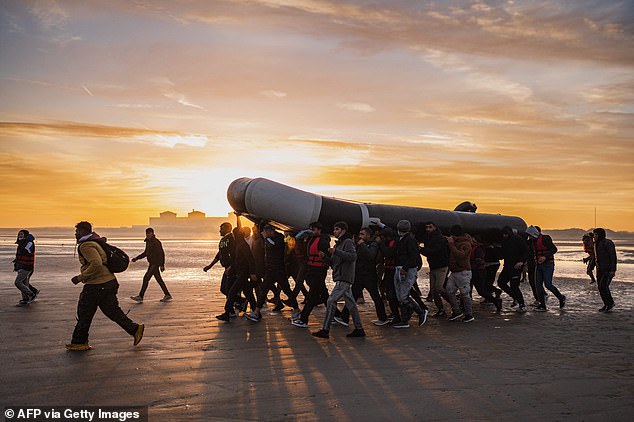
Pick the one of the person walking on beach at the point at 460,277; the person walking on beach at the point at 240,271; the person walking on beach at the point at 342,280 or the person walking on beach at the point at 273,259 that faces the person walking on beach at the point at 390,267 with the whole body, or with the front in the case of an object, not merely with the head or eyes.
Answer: the person walking on beach at the point at 460,277

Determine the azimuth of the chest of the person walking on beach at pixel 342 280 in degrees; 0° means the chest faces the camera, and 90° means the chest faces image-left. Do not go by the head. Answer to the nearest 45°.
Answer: approximately 90°

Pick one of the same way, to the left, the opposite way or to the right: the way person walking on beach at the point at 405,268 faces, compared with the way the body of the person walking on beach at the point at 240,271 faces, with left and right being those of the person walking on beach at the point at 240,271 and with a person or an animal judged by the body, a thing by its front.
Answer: the same way

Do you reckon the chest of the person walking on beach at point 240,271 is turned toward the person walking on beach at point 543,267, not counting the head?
no

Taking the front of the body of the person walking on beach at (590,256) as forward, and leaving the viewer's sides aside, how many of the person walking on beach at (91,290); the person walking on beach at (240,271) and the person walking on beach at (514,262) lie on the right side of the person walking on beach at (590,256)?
0

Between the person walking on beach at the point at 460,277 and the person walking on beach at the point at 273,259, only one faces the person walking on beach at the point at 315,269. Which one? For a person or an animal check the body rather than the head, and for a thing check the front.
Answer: the person walking on beach at the point at 460,277

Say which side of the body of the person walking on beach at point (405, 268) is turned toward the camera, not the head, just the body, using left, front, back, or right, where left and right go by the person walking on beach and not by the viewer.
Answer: left

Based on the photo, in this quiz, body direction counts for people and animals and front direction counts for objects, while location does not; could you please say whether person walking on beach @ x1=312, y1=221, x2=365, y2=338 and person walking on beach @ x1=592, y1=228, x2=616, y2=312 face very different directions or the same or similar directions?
same or similar directions

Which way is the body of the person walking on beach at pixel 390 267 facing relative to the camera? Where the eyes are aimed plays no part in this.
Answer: to the viewer's left

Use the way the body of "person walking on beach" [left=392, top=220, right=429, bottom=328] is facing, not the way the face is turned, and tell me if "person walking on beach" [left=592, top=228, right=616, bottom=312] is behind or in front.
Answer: behind

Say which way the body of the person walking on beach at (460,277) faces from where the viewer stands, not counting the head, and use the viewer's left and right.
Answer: facing the viewer and to the left of the viewer

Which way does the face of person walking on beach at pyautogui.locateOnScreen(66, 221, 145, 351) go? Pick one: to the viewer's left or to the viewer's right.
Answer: to the viewer's left

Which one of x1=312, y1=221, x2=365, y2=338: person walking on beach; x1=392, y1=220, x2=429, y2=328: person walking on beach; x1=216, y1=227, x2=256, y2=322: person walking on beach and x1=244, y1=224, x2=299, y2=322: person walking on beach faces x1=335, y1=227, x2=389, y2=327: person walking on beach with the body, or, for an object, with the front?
x1=392, y1=220, x2=429, y2=328: person walking on beach

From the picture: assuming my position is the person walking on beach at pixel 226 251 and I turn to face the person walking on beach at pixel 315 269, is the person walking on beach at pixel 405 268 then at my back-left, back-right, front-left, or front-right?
front-left

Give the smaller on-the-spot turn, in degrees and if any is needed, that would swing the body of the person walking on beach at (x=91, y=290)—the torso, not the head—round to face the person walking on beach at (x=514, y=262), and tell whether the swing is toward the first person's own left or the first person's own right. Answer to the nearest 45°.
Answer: approximately 180°

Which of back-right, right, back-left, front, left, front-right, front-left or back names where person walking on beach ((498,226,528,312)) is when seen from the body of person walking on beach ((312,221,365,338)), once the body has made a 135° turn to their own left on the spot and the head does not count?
left

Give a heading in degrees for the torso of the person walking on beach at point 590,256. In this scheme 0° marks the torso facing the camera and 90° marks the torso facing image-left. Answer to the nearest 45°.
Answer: approximately 90°
